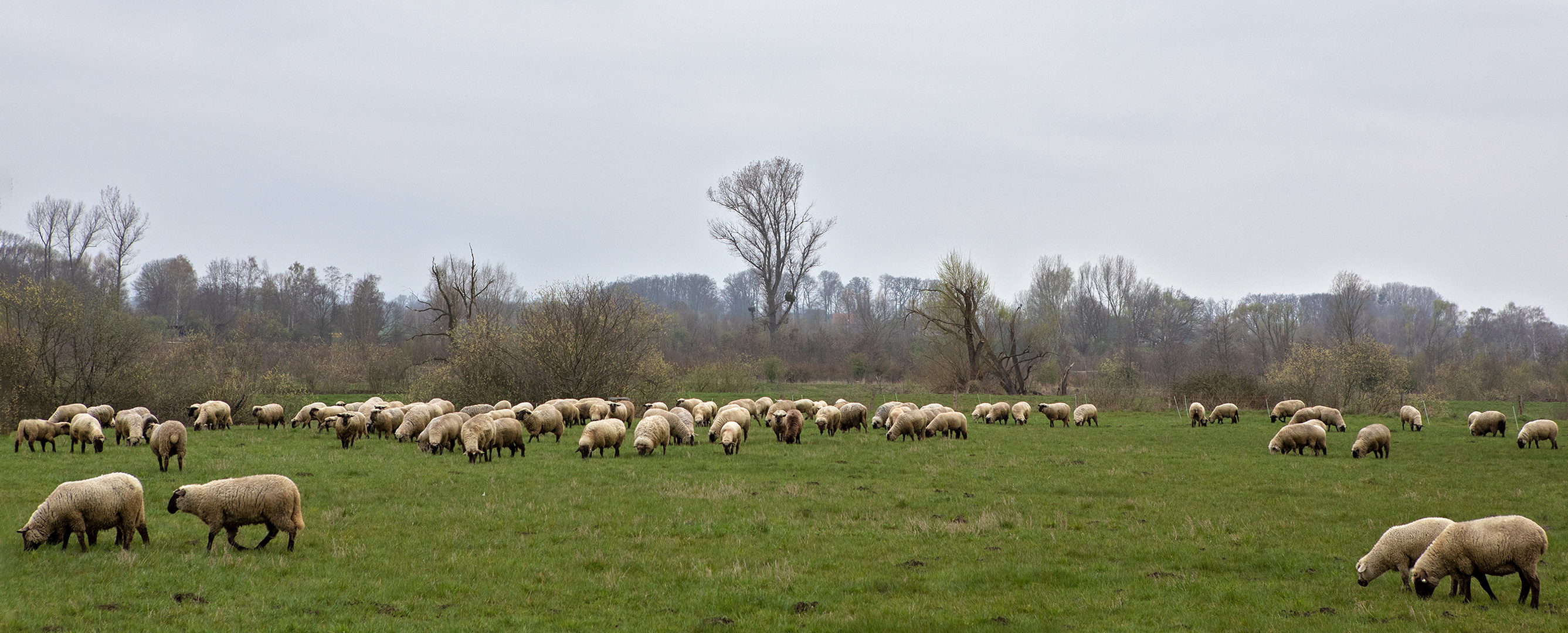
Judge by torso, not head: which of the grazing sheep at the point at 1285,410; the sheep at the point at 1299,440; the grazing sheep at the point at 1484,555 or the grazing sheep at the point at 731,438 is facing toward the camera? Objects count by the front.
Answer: the grazing sheep at the point at 731,438

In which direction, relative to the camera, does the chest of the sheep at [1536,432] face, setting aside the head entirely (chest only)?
to the viewer's left

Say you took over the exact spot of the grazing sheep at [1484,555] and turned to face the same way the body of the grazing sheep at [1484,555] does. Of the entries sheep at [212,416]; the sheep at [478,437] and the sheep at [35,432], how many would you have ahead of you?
3

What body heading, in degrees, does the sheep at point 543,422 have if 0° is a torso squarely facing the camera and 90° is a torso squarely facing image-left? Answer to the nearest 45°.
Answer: approximately 90°

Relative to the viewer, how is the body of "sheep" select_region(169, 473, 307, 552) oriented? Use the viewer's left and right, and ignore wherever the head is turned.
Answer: facing to the left of the viewer

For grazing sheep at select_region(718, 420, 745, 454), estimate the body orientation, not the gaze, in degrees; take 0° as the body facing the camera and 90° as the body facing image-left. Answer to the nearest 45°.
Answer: approximately 0°

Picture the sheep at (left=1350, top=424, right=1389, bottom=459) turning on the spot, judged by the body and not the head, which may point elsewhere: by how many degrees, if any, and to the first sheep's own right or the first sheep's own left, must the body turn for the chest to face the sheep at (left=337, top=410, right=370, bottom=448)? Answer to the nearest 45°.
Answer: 0° — it already faces it

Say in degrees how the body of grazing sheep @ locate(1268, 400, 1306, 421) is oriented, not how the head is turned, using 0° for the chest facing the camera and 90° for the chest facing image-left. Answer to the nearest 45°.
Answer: approximately 90°

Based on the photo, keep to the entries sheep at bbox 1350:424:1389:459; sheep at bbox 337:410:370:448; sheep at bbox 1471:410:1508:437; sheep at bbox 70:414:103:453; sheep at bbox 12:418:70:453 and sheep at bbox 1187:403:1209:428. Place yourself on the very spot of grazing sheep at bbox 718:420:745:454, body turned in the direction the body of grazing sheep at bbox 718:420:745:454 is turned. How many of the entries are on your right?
3

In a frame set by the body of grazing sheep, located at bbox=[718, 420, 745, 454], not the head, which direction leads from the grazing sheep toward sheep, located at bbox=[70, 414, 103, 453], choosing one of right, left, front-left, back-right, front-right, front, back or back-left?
right
